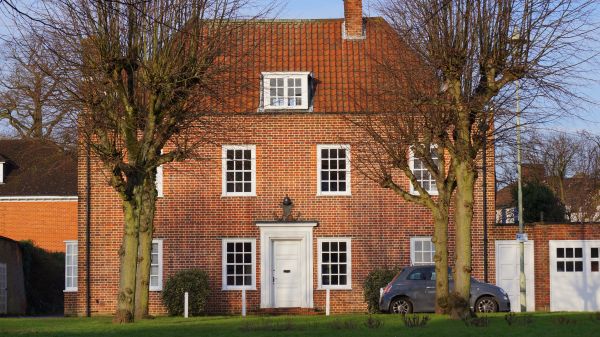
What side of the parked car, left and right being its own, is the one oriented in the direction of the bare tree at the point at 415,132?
right

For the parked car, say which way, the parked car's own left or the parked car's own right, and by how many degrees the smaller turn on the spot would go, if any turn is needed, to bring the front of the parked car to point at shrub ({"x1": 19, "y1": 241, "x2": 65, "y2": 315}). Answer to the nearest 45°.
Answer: approximately 135° to the parked car's own left

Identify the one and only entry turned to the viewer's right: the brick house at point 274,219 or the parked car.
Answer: the parked car

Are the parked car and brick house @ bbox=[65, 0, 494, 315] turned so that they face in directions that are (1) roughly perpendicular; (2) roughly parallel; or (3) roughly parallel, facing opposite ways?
roughly perpendicular

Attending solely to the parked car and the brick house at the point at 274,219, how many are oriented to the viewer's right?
1

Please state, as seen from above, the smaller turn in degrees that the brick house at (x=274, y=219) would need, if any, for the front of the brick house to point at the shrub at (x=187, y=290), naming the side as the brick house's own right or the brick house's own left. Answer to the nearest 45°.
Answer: approximately 90° to the brick house's own right

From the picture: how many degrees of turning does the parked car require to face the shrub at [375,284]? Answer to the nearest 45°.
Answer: approximately 135° to its left

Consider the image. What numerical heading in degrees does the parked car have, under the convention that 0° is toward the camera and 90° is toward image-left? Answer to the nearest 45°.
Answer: approximately 270°

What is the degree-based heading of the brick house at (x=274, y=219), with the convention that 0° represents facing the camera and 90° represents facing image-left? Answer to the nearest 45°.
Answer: approximately 0°

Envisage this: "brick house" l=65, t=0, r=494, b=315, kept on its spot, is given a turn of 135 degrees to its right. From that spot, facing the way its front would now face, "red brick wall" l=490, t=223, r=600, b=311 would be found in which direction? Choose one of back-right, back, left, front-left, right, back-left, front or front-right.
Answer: back-right

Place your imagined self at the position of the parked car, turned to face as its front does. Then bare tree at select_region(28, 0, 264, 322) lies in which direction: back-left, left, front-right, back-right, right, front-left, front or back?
back-right
